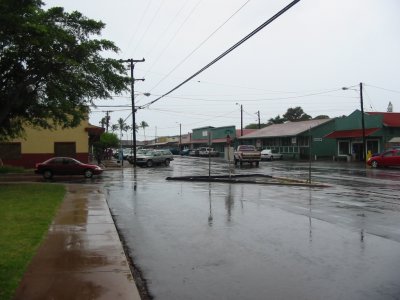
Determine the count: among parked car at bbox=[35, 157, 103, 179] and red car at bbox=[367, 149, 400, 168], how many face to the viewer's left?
1

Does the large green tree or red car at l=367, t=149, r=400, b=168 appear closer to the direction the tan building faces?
the red car

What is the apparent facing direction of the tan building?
to the viewer's right

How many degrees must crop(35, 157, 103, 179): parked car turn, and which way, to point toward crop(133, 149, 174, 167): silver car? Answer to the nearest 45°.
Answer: approximately 45° to its left

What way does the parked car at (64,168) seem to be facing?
to the viewer's right

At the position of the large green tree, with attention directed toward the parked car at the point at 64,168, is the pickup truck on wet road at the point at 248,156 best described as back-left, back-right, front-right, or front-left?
front-right

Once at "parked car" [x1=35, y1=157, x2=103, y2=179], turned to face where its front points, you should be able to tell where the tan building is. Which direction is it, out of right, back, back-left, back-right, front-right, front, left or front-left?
left

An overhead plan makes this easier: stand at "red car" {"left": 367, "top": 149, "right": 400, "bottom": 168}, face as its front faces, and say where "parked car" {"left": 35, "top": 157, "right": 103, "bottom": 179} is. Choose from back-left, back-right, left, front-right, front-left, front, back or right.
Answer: front-left

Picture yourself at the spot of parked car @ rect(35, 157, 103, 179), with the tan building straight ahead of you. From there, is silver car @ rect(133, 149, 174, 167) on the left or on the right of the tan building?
right

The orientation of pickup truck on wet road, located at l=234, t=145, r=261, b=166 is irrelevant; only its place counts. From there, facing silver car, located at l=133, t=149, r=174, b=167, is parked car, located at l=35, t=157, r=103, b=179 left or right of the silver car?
left

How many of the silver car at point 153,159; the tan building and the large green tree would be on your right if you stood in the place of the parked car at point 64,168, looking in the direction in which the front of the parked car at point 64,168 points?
1

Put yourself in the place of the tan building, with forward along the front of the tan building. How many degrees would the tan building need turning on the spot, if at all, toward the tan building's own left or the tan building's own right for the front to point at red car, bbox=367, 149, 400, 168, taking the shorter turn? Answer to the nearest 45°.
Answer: approximately 45° to the tan building's own right

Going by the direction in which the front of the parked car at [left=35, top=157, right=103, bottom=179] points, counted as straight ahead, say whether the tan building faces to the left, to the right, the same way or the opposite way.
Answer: the same way

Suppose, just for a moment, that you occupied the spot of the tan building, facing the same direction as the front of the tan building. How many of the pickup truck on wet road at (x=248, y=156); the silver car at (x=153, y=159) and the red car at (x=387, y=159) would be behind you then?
0

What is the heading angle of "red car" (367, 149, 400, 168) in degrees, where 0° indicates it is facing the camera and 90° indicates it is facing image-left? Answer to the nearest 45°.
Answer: approximately 90°
